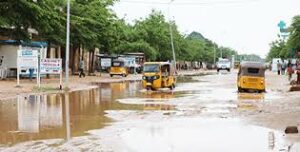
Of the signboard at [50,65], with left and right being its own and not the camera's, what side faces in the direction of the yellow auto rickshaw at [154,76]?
left

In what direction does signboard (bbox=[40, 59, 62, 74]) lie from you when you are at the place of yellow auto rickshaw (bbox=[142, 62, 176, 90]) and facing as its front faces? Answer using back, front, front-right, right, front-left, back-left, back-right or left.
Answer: front-right

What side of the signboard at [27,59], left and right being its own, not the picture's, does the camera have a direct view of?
front

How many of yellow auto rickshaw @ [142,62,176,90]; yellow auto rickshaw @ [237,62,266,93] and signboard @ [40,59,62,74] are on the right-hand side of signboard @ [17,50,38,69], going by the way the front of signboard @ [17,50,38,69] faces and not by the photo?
0

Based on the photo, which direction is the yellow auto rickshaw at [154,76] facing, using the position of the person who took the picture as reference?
facing the viewer and to the left of the viewer

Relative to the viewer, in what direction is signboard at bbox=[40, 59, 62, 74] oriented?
toward the camera
